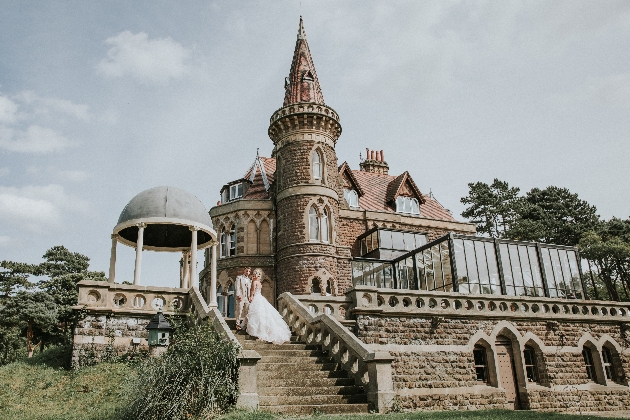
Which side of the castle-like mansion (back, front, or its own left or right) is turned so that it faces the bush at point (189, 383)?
front

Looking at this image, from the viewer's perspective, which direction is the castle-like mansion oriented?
toward the camera

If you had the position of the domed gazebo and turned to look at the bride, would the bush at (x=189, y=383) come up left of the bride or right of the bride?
right
